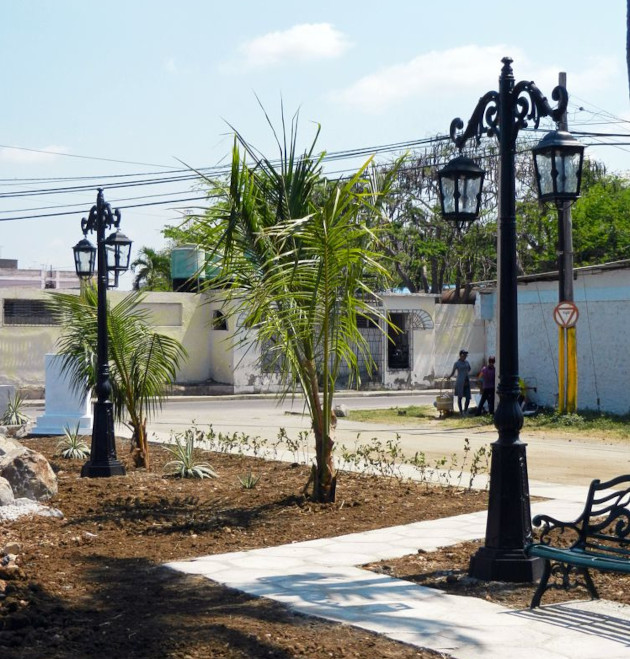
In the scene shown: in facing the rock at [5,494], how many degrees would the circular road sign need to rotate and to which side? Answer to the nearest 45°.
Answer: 0° — it already faces it

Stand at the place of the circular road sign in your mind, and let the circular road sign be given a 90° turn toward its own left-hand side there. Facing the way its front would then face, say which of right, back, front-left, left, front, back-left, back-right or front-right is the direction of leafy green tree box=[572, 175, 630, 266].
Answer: left

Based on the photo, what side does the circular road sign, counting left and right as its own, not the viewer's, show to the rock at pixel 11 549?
front

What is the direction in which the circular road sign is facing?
toward the camera

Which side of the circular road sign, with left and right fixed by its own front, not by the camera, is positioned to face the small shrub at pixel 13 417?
right

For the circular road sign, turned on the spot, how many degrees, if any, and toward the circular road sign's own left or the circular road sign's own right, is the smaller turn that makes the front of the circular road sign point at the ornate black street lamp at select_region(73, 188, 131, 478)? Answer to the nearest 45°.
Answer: approximately 45° to the circular road sign's own right

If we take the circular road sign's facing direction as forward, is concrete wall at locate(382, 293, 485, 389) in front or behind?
behind

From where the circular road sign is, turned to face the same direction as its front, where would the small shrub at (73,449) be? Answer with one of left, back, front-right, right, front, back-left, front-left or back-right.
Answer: front-right

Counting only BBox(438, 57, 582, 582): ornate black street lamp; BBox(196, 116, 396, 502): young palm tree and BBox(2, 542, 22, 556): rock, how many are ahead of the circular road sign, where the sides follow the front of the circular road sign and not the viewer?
3

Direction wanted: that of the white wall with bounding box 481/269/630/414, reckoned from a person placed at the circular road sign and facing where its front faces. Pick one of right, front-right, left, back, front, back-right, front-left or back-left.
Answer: back

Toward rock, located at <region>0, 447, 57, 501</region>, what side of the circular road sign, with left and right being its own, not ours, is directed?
front

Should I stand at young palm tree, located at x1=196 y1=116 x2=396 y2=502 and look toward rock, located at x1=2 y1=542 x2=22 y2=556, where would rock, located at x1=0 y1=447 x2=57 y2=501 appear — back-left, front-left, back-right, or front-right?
front-right

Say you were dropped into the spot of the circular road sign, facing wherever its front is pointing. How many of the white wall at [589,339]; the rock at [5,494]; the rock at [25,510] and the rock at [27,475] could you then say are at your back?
1

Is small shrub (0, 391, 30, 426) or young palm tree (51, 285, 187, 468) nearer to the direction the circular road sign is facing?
the young palm tree
